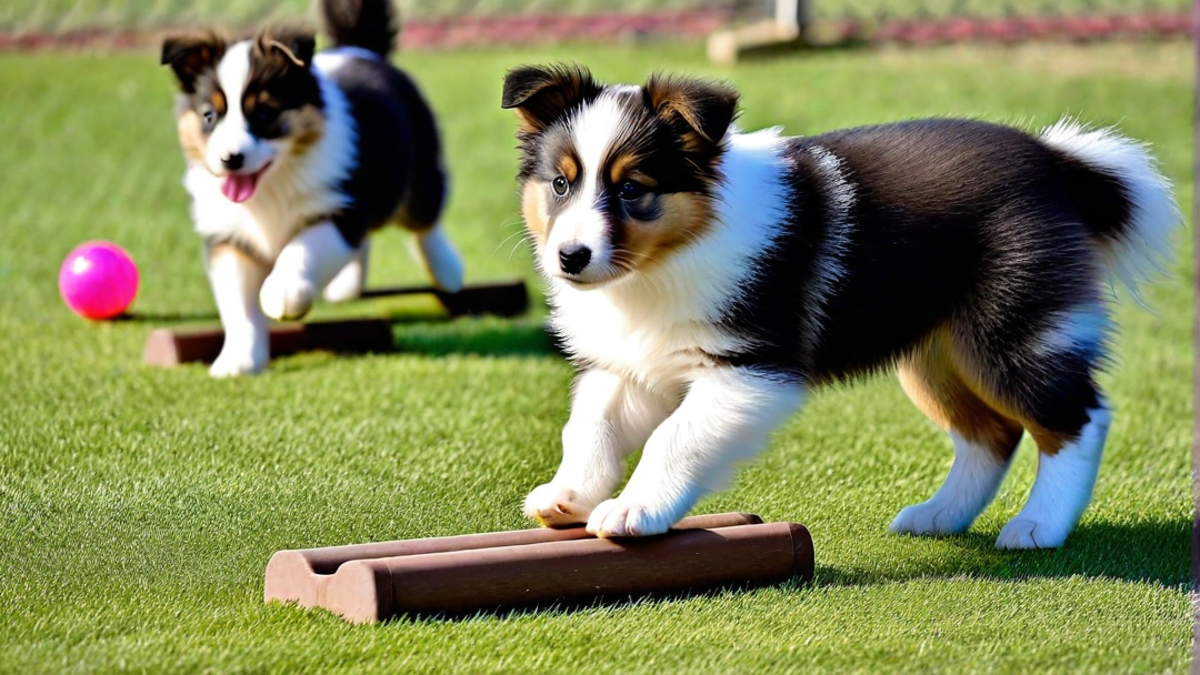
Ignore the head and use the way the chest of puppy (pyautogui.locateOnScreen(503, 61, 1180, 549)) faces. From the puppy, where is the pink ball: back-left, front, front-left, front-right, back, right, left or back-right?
right

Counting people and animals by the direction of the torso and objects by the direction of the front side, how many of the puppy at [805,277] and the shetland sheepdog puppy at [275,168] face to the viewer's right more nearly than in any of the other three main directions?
0

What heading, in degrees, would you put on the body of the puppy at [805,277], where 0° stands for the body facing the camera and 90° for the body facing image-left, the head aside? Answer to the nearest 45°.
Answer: approximately 45°

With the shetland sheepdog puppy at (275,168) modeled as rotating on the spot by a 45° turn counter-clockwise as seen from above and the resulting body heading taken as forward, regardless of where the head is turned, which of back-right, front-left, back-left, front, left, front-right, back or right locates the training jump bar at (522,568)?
front

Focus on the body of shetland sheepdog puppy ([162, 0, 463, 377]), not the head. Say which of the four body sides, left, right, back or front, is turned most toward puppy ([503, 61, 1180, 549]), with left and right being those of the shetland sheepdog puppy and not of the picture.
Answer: left

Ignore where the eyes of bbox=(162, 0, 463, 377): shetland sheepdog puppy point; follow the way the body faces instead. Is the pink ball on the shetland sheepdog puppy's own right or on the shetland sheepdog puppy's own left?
on the shetland sheepdog puppy's own right

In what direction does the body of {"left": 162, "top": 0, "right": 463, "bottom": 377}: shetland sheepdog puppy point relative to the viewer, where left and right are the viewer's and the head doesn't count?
facing the viewer and to the left of the viewer

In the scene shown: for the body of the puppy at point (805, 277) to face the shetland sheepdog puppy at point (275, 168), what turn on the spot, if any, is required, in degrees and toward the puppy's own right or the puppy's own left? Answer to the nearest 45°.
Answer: approximately 90° to the puppy's own right

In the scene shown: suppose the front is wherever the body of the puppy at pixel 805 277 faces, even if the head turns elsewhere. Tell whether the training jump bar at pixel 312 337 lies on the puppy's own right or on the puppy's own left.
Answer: on the puppy's own right
